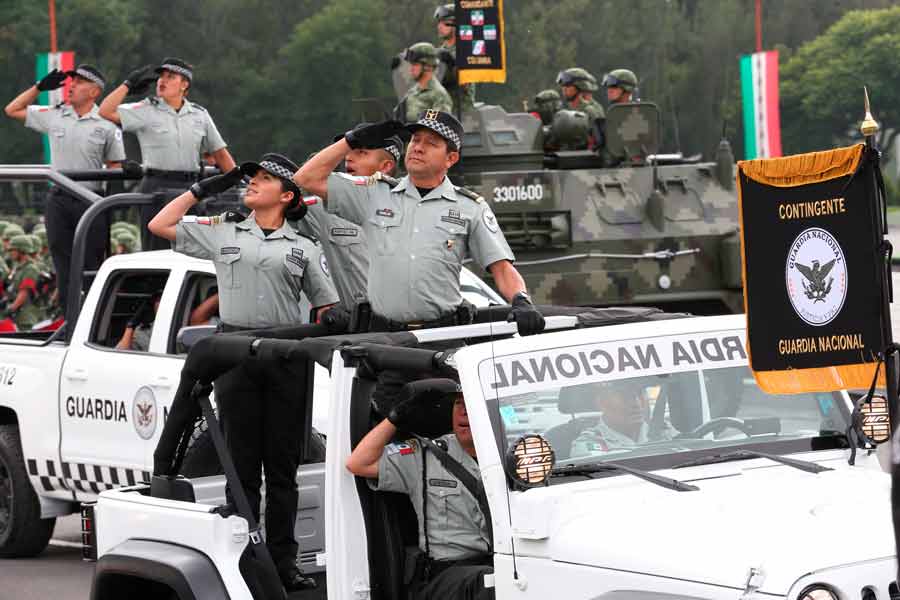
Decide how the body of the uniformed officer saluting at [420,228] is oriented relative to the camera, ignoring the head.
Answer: toward the camera

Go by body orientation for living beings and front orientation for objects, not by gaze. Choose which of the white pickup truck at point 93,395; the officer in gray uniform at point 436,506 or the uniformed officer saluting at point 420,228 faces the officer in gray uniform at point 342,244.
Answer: the white pickup truck

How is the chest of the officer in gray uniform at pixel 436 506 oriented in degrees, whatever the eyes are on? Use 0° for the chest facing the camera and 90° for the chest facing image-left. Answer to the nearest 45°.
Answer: approximately 315°

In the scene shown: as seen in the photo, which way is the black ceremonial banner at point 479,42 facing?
toward the camera

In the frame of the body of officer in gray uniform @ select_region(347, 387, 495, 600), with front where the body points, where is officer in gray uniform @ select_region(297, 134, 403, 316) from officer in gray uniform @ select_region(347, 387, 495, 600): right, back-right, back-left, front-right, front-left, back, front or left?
back-left

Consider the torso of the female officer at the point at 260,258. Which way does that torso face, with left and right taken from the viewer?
facing the viewer

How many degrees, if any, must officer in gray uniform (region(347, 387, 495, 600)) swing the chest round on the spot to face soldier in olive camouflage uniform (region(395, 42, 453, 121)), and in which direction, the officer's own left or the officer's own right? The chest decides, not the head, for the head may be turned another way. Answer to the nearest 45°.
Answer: approximately 135° to the officer's own left

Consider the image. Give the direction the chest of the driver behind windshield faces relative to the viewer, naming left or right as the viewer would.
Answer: facing the viewer and to the right of the viewer
